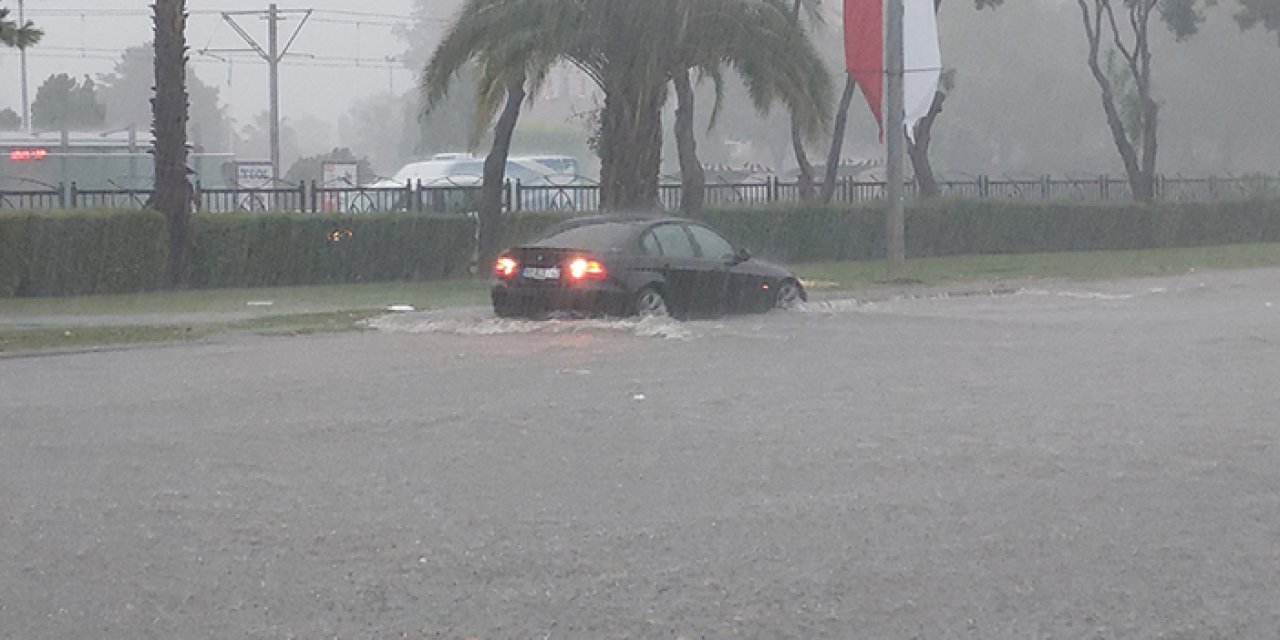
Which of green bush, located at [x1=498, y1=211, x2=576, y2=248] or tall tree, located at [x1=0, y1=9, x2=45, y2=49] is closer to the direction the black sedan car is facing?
the green bush

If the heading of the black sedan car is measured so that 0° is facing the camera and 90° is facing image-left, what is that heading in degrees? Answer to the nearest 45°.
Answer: approximately 225°

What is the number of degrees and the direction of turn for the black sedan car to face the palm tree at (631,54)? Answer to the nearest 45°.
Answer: approximately 45° to its left

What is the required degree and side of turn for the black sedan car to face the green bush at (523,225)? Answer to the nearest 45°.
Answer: approximately 45° to its left

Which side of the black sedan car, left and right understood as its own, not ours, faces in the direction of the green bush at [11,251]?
left

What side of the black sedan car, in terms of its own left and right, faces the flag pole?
front

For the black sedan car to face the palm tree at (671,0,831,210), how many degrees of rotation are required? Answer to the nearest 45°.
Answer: approximately 45° to its left

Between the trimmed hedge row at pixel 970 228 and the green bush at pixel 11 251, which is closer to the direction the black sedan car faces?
the trimmed hedge row

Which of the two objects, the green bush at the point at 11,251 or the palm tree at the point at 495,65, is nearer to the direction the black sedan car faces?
the palm tree
